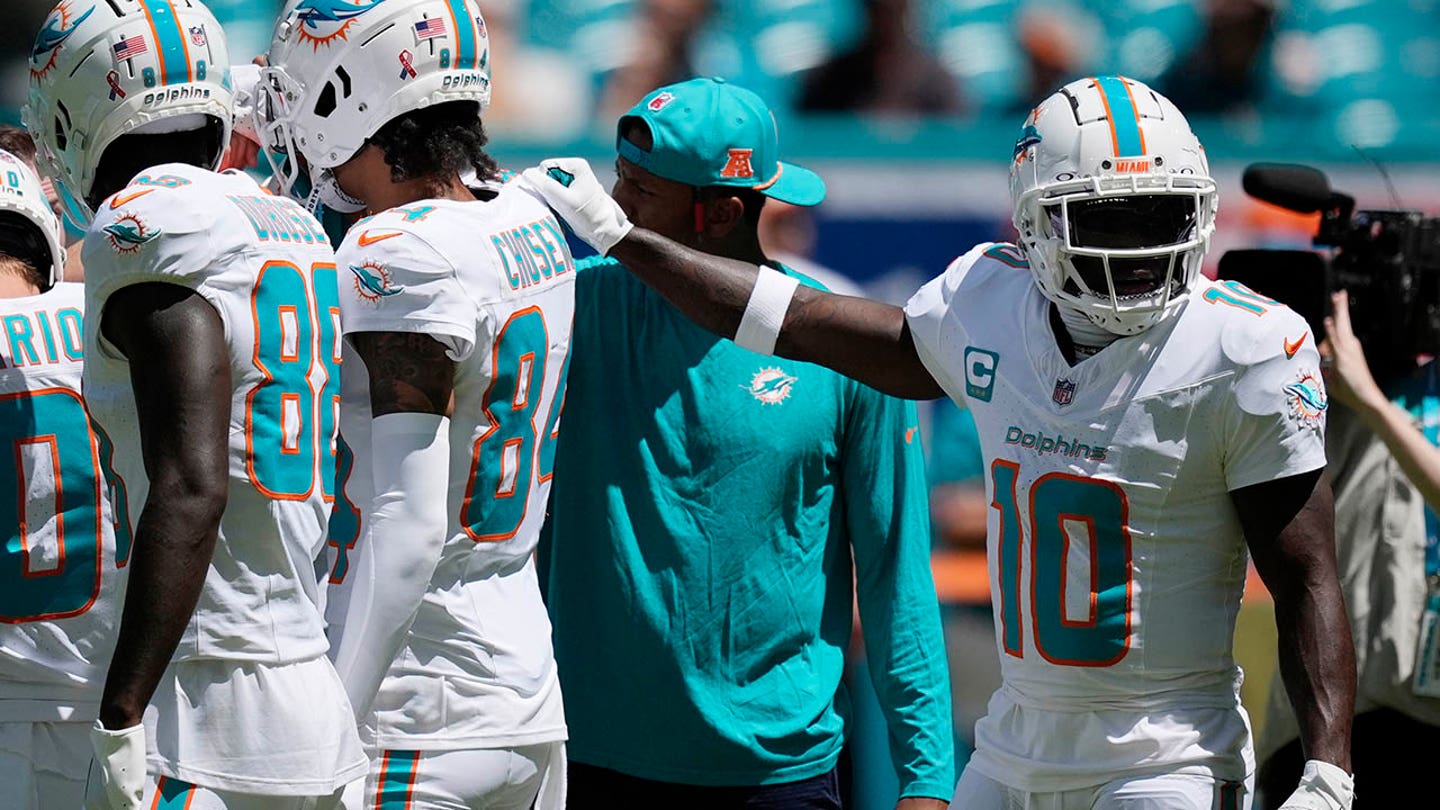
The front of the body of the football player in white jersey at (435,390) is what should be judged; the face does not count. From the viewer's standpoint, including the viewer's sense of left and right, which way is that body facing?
facing away from the viewer and to the left of the viewer

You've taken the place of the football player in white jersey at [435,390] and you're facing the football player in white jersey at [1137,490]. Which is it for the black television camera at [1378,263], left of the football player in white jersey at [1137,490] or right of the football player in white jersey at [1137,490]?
left

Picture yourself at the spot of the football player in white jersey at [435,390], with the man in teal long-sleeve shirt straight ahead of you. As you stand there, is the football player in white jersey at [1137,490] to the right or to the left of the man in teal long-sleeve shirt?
right

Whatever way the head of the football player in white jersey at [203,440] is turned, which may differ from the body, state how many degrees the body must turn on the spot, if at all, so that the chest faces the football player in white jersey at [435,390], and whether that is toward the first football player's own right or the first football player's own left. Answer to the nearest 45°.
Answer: approximately 90° to the first football player's own right

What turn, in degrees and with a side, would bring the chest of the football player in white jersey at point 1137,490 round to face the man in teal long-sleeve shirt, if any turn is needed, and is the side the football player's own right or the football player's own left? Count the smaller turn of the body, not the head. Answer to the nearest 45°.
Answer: approximately 90° to the football player's own right

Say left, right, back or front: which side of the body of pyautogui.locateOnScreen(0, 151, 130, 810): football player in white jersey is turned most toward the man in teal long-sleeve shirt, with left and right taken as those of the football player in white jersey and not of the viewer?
right

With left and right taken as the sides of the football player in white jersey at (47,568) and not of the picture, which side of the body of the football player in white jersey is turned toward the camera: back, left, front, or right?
back

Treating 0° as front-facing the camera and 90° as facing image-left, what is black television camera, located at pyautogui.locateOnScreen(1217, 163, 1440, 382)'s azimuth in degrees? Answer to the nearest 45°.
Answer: approximately 90°

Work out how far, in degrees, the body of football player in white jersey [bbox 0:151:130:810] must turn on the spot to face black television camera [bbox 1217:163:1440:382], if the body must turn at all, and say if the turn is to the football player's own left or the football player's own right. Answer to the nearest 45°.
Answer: approximately 90° to the football player's own right
